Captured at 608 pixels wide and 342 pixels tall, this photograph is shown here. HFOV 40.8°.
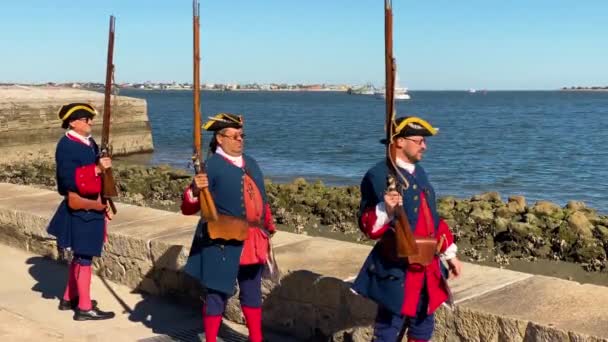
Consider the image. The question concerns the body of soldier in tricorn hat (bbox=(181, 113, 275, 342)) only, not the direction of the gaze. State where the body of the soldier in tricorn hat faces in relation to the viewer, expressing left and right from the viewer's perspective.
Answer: facing the viewer and to the right of the viewer

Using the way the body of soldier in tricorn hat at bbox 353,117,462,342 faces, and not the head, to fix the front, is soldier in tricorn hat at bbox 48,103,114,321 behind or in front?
behind

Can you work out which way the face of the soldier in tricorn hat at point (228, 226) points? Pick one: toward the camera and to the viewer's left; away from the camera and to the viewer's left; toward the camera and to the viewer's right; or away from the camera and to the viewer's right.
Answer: toward the camera and to the viewer's right

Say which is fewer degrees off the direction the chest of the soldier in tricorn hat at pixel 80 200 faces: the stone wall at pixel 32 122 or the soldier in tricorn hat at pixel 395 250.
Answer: the soldier in tricorn hat

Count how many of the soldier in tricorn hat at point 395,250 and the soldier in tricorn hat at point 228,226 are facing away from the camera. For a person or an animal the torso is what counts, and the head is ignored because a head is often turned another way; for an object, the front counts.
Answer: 0

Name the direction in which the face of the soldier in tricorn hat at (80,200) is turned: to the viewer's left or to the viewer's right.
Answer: to the viewer's right

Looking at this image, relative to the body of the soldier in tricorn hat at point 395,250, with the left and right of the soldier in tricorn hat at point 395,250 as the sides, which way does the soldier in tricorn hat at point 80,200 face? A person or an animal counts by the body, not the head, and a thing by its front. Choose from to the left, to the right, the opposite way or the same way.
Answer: to the left

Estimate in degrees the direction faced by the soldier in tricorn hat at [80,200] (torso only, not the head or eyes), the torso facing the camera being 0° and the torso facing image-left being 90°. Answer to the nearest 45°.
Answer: approximately 270°

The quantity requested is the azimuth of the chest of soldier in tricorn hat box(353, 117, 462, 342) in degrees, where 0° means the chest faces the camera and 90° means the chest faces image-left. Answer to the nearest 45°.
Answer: approximately 315°
